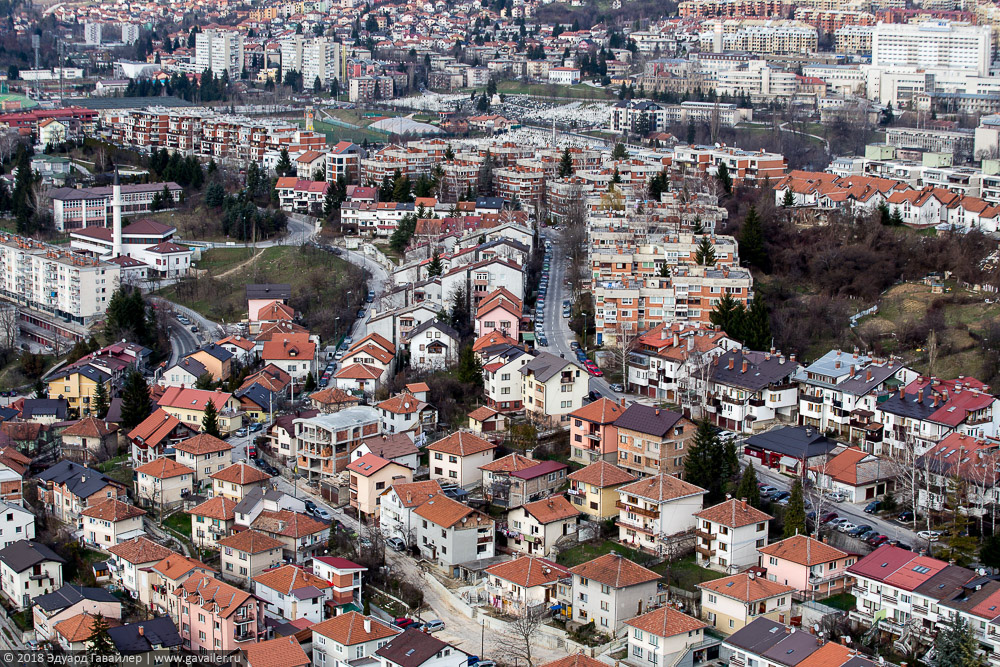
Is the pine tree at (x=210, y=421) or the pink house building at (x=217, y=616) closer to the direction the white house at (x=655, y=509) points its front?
the pink house building

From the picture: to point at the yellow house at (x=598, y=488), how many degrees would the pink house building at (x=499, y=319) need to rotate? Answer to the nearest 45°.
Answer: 0° — it already faces it

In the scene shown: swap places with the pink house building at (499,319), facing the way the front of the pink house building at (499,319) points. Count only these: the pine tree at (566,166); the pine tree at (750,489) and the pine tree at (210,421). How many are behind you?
1

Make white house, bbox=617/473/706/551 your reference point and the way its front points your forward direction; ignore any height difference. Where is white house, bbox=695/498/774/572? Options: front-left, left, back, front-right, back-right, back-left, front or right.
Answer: left

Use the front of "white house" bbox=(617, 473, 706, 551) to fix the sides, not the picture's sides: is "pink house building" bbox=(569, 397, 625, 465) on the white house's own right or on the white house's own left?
on the white house's own right

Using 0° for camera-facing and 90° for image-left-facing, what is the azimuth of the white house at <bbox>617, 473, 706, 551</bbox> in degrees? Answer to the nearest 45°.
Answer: approximately 45°

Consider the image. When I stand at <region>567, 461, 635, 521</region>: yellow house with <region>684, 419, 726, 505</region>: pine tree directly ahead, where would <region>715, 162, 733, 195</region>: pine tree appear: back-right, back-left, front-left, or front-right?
front-left

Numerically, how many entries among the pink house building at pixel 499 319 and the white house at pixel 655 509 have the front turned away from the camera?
0

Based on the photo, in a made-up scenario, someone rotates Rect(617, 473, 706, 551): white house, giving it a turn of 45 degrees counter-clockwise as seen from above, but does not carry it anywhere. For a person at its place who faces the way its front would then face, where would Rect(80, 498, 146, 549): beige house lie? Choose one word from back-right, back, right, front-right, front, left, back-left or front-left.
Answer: right

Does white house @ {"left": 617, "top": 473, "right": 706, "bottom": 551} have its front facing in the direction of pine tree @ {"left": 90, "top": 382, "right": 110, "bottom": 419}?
no

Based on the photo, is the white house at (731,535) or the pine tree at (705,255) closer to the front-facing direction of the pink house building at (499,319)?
the white house

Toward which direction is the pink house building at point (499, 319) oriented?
toward the camera

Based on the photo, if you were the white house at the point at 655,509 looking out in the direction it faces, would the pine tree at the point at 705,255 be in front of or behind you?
behind

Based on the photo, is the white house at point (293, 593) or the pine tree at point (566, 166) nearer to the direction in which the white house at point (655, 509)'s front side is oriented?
the white house

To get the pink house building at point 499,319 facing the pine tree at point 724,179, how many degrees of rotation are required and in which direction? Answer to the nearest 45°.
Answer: approximately 135° to its left

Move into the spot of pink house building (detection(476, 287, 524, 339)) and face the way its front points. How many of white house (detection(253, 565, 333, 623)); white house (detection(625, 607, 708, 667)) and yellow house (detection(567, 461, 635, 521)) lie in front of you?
3
